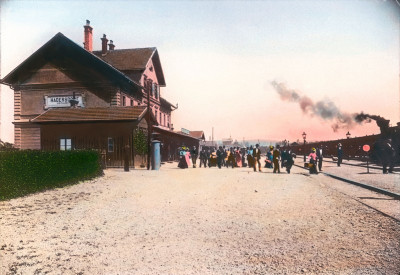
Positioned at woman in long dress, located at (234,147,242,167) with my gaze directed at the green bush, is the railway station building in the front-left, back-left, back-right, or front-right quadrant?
front-right

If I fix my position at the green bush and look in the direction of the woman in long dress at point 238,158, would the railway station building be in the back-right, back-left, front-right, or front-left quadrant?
front-left

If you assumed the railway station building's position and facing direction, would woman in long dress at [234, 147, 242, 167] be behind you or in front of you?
in front

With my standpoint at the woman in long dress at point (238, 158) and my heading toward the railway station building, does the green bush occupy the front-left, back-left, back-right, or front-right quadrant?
front-left

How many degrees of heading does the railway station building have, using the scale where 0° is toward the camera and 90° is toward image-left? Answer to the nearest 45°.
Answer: approximately 270°

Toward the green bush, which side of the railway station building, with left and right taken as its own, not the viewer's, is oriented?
right

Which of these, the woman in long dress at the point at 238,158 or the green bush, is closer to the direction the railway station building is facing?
the woman in long dress
